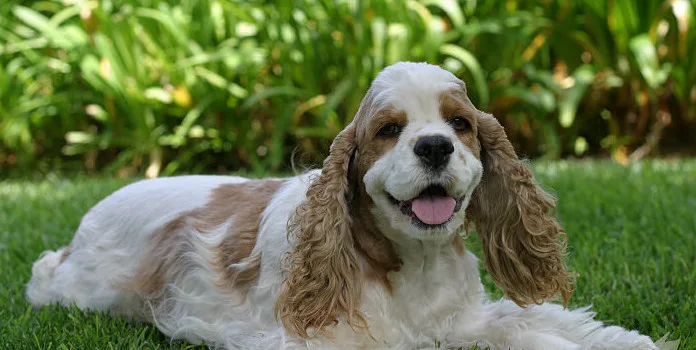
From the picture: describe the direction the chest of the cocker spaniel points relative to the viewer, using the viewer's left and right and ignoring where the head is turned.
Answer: facing the viewer and to the right of the viewer
